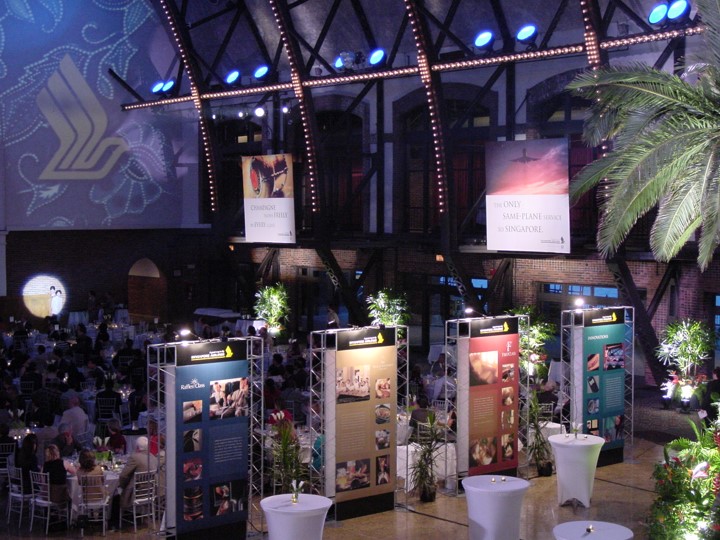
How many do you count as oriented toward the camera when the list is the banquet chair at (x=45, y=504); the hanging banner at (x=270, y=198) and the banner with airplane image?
2

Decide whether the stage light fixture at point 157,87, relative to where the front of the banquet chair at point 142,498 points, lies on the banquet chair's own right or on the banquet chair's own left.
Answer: on the banquet chair's own right

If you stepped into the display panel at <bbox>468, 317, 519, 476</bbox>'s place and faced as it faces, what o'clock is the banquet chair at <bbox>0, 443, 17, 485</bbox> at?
The banquet chair is roughly at 4 o'clock from the display panel.

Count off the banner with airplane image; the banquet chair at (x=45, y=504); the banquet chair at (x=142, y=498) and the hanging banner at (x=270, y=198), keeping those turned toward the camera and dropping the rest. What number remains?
2

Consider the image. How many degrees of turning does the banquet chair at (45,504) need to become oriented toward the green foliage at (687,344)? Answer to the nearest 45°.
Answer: approximately 45° to its right

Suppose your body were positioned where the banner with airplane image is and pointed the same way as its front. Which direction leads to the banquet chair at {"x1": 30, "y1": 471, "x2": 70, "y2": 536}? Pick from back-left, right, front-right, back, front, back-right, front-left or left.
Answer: front-right

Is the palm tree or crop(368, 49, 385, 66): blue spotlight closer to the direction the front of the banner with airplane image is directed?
the palm tree

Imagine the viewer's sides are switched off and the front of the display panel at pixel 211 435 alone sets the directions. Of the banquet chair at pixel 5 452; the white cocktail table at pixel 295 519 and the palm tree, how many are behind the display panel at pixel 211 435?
1

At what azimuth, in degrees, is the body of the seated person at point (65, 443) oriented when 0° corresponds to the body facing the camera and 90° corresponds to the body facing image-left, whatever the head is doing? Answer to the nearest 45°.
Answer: approximately 315°
